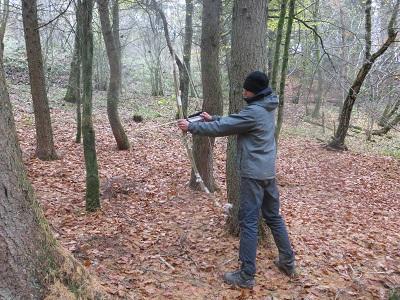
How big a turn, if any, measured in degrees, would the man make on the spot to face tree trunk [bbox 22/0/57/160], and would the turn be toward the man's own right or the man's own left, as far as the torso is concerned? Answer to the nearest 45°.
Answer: approximately 45° to the man's own right

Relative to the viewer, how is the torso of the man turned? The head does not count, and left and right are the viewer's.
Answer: facing to the left of the viewer

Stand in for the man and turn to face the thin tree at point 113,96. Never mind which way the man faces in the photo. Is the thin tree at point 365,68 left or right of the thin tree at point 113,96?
right

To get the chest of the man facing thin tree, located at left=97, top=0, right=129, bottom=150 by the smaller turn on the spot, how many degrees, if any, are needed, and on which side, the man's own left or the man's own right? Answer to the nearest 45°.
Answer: approximately 45° to the man's own right

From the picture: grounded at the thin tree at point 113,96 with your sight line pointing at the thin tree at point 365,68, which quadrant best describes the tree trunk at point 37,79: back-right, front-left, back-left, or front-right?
back-right

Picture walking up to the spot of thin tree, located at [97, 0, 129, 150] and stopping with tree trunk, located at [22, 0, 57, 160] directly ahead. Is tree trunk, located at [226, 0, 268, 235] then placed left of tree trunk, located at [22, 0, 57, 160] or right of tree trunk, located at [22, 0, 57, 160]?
left

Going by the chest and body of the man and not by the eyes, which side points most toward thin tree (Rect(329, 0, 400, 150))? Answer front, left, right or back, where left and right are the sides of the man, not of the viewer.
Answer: right

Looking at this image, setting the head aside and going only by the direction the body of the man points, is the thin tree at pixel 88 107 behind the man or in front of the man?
in front
